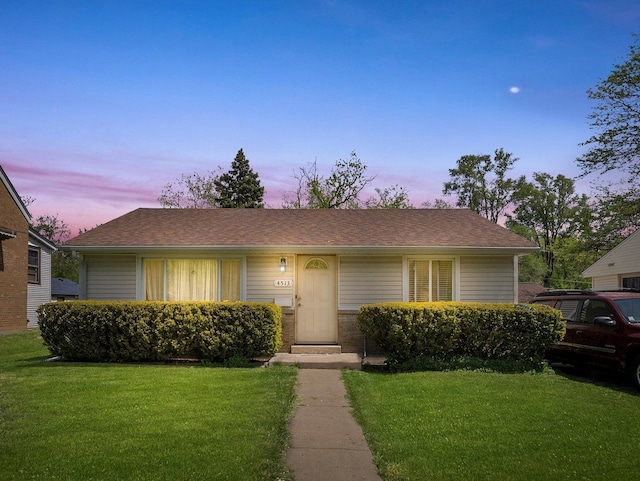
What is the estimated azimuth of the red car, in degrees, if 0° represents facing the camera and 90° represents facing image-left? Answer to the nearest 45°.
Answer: approximately 315°

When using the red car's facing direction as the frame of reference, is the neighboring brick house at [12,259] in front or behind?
behind

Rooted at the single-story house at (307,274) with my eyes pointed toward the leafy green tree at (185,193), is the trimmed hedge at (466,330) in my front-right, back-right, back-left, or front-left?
back-right

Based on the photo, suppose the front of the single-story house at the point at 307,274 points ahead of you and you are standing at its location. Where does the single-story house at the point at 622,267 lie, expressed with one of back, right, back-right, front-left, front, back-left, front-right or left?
back-left

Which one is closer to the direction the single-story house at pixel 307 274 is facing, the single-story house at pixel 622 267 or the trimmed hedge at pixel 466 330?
the trimmed hedge

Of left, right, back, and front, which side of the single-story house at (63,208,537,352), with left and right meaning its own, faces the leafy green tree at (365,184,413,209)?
back

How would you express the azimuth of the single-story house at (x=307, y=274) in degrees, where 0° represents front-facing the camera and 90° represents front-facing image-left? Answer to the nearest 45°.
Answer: approximately 0°

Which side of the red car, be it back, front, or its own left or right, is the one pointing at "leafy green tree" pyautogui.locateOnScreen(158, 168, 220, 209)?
back

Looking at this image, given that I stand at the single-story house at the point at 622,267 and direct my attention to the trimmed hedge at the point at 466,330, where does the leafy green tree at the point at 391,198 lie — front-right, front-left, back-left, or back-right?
back-right

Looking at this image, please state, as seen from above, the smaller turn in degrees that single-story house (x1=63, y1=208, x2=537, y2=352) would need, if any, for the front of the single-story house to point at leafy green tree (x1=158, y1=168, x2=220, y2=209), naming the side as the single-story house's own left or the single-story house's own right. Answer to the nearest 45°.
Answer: approximately 180°

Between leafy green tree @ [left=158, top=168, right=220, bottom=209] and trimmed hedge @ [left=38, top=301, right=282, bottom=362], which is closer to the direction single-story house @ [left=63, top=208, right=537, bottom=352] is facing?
the trimmed hedge

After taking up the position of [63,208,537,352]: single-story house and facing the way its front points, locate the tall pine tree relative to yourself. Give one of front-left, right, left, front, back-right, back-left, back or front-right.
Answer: back
